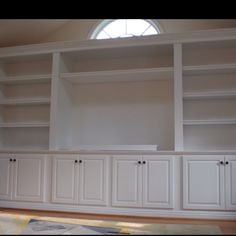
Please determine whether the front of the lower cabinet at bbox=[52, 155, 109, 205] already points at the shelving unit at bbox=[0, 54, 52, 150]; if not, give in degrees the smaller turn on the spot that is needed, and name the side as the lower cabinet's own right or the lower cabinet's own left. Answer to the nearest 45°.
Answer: approximately 135° to the lower cabinet's own right

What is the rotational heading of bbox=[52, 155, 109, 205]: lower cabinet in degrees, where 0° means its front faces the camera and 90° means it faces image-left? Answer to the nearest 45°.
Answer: approximately 0°

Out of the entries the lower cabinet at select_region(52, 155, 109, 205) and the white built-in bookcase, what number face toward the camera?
2

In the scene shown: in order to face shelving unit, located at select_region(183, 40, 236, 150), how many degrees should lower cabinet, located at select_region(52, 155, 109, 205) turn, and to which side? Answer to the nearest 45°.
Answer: approximately 90° to its left
